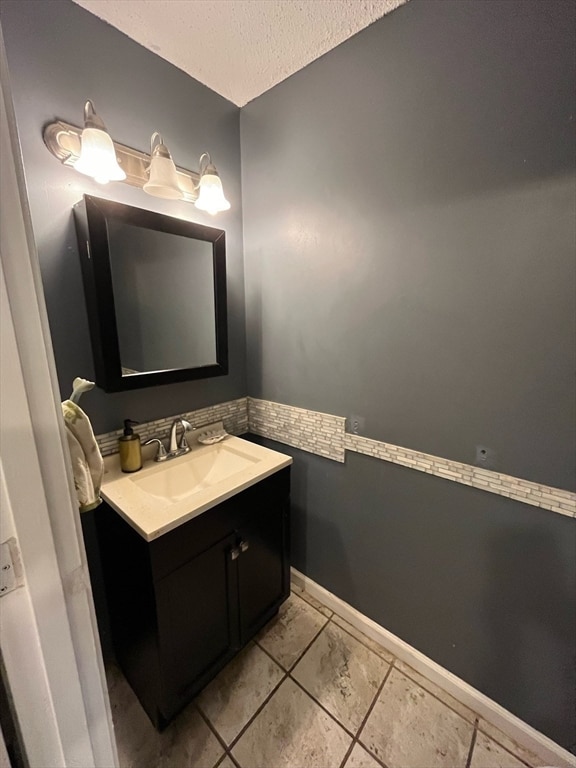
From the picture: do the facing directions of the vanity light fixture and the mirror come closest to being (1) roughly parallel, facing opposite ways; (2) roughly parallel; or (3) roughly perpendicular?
roughly parallel

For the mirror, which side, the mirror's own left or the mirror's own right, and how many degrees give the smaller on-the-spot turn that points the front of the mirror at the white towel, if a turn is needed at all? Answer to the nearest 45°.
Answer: approximately 45° to the mirror's own right

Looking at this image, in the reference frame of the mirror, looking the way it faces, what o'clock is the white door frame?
The white door frame is roughly at 2 o'clock from the mirror.

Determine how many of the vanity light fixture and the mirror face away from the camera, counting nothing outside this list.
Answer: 0

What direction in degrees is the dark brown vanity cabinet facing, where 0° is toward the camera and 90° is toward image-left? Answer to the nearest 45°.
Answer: approximately 315°

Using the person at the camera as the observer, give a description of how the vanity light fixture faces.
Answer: facing the viewer and to the right of the viewer

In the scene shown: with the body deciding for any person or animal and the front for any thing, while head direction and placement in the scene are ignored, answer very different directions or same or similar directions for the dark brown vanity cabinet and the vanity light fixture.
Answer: same or similar directions

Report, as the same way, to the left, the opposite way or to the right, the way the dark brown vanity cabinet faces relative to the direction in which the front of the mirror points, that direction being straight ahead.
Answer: the same way
